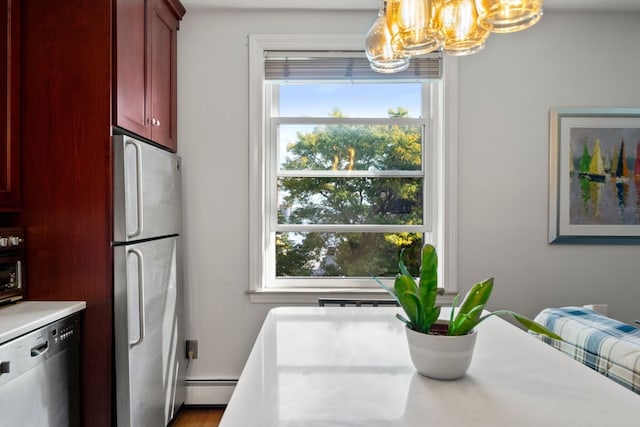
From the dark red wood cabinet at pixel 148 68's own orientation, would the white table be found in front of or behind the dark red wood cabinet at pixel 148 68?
in front

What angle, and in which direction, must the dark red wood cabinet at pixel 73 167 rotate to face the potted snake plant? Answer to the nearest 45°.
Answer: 0° — it already faces it

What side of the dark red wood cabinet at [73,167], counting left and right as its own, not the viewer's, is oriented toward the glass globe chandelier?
front

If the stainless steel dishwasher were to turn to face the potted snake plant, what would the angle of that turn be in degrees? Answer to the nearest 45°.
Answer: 0° — it already faces it

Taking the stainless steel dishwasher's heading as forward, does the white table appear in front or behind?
in front

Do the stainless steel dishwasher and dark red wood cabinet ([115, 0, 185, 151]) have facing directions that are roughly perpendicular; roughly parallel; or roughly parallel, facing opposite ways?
roughly parallel

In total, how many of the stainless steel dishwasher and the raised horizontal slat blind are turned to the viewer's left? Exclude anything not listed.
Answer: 0

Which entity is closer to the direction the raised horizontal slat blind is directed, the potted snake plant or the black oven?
the potted snake plant

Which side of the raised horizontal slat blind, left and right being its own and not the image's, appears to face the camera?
front

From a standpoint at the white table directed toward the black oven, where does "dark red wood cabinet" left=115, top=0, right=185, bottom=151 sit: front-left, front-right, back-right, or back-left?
front-right

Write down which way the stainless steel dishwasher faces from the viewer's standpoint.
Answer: facing the viewer and to the right of the viewer

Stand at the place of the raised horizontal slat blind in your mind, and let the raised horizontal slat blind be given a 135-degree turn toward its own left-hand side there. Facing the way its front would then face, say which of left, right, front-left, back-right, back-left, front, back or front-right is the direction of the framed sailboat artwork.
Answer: front-right

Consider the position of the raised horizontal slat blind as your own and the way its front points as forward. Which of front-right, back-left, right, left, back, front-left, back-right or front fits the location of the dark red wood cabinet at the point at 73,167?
front-right

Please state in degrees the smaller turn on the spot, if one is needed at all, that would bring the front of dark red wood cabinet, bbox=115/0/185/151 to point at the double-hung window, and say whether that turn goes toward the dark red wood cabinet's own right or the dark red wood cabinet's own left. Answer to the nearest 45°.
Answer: approximately 45° to the dark red wood cabinet's own left

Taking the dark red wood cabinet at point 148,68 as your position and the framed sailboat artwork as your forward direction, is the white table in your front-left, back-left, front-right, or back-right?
front-right
